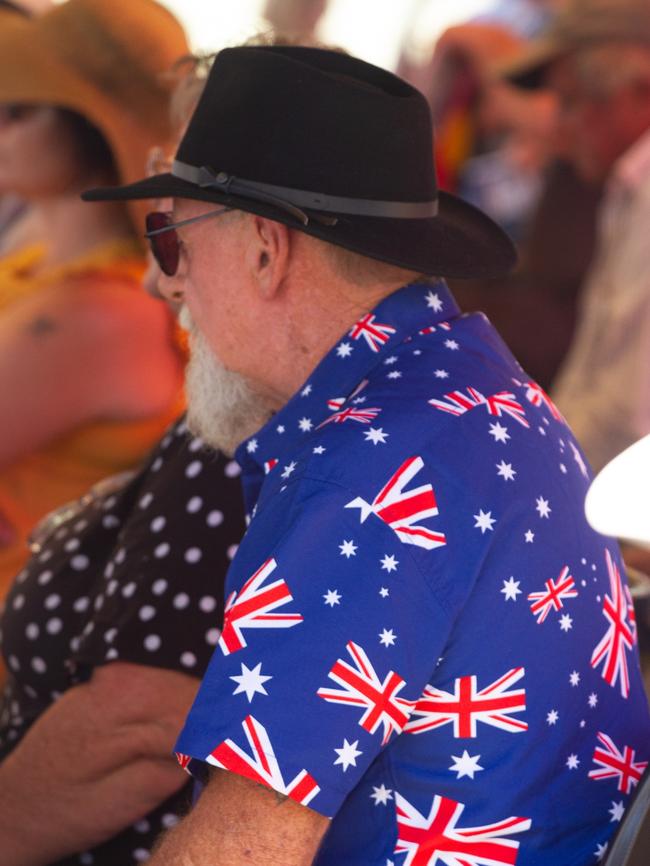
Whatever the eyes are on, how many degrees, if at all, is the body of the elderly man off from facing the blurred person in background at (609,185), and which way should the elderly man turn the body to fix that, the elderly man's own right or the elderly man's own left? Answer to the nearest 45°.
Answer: approximately 45° to the elderly man's own right

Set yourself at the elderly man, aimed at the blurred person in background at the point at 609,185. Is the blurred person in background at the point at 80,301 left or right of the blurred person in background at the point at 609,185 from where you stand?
left

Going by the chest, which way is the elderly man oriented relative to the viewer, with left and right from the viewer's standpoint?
facing away from the viewer and to the left of the viewer

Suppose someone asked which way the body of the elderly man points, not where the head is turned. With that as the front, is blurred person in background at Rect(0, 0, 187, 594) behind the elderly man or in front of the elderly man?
in front
